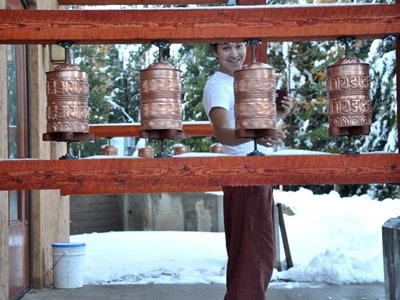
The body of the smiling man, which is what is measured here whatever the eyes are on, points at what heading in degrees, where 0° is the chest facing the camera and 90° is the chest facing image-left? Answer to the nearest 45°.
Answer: approximately 315°

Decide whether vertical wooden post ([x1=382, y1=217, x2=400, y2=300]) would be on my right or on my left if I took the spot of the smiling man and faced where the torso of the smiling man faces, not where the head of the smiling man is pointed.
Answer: on my left
